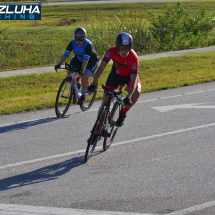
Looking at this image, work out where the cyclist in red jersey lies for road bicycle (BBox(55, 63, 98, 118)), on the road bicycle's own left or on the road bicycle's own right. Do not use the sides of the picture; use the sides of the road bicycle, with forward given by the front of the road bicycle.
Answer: on the road bicycle's own left

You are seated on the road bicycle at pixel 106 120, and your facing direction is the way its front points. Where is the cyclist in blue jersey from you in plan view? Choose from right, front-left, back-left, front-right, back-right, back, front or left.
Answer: back-right

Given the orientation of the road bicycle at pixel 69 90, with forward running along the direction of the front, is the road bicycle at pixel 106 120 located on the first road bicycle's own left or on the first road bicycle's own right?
on the first road bicycle's own left

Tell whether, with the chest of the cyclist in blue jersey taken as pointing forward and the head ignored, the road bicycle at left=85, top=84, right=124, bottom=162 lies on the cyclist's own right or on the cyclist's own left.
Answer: on the cyclist's own left

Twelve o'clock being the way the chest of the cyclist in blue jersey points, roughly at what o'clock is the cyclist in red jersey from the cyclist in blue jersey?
The cyclist in red jersey is roughly at 10 o'clock from the cyclist in blue jersey.

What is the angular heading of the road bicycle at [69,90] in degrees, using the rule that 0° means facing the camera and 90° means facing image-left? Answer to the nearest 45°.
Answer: approximately 45°

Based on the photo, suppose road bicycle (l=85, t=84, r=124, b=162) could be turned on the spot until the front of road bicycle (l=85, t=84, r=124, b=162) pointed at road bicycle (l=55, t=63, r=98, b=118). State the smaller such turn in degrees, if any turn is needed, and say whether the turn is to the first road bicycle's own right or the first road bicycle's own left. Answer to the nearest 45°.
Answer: approximately 135° to the first road bicycle's own right
